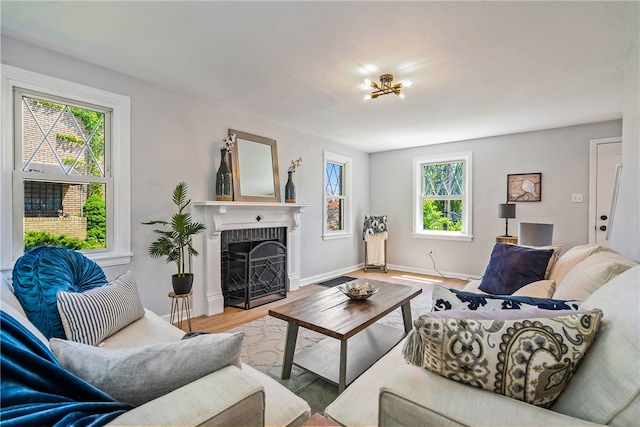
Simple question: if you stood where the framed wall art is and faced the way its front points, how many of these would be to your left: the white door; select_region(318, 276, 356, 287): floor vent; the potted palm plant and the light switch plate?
2

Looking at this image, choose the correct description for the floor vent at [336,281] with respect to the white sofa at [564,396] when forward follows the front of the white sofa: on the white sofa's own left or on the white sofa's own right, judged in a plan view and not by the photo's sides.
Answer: on the white sofa's own right

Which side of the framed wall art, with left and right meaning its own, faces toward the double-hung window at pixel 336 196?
right

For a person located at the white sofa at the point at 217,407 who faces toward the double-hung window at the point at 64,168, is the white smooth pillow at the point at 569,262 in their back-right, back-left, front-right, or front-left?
back-right

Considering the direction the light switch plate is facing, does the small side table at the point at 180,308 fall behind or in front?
in front

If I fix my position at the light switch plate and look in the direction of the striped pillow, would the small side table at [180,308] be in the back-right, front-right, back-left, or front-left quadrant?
front-right

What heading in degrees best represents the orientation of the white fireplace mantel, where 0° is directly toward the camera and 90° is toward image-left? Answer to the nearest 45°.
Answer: approximately 315°

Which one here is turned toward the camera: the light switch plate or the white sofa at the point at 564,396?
the light switch plate

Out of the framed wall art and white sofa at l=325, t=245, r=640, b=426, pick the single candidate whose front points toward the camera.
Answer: the framed wall art

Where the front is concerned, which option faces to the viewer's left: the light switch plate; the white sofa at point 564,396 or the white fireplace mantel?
the white sofa

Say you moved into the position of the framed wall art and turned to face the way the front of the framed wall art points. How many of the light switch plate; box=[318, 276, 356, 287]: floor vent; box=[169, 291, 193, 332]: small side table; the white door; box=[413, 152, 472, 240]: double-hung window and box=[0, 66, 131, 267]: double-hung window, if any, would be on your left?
2

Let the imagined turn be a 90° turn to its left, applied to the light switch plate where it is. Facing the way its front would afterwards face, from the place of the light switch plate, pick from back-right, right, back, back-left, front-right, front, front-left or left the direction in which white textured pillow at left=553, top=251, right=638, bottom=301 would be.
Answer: right

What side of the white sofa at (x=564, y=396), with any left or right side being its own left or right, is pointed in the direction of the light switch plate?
right

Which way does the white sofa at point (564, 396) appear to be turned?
to the viewer's left

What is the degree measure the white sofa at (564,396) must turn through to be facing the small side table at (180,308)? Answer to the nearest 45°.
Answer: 0° — it already faces it

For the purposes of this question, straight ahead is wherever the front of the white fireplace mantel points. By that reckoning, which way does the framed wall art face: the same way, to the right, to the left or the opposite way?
to the right

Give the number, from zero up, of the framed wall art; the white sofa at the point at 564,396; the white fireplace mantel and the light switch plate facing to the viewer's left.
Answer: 1

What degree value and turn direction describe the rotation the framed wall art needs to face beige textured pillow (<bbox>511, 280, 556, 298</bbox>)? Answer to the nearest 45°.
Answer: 0° — it already faces it

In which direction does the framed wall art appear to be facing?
toward the camera
